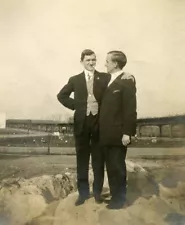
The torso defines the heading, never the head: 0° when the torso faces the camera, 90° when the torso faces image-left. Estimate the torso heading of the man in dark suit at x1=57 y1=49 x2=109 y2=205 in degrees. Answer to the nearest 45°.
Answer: approximately 0°

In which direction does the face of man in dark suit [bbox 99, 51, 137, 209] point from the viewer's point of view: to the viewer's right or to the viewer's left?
to the viewer's left
